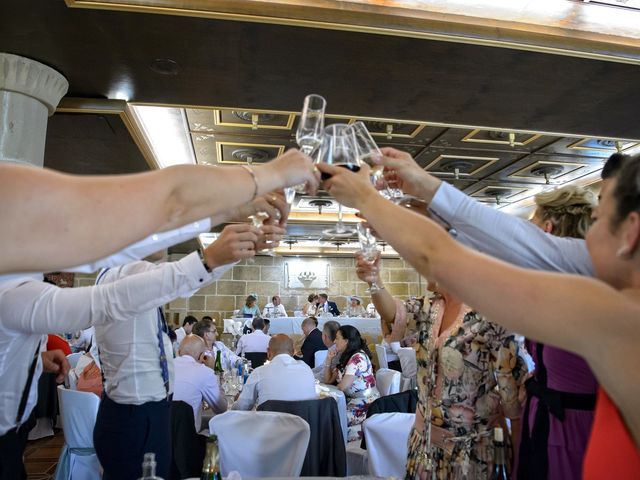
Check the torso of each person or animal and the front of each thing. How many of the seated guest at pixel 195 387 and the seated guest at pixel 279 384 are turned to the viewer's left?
0

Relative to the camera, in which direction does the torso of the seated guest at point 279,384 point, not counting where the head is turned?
away from the camera

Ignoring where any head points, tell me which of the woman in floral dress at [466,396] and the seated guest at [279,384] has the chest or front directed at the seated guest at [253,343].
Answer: the seated guest at [279,384]

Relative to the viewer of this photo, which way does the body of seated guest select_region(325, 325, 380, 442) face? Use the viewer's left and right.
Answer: facing to the left of the viewer

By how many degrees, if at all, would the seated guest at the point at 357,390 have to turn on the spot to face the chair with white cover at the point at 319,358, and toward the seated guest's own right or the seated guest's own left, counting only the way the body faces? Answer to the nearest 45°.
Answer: approximately 90° to the seated guest's own right

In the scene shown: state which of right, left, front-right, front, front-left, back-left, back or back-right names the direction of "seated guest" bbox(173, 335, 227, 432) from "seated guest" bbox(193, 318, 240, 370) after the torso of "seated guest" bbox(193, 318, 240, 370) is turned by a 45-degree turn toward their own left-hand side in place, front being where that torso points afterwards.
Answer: right

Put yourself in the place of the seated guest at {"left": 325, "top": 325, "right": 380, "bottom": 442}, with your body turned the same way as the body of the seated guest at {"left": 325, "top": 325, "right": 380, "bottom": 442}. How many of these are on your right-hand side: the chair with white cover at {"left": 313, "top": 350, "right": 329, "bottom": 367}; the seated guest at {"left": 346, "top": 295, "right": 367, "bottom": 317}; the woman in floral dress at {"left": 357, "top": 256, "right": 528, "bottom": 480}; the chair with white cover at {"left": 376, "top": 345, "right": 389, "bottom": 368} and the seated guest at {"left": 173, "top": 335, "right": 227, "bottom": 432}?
3

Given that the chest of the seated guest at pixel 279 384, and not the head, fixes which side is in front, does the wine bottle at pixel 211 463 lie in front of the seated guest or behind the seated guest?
behind

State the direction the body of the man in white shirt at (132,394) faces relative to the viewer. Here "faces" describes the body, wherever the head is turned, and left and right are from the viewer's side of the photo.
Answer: facing to the right of the viewer

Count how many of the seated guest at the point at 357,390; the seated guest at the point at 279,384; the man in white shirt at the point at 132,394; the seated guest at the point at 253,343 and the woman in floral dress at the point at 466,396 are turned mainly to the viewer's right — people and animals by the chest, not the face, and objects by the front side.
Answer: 1

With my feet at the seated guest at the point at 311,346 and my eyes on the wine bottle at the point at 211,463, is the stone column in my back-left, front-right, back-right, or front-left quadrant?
front-right

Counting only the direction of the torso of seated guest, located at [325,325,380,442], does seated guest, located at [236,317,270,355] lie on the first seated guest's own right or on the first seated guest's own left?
on the first seated guest's own right
